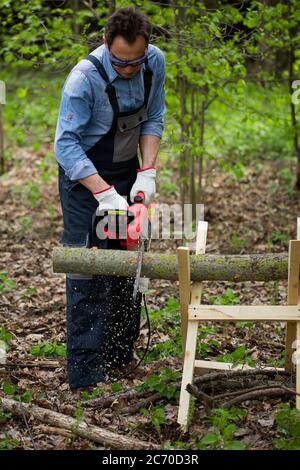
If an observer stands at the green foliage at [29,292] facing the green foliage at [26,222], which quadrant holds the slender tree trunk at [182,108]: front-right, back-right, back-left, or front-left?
front-right

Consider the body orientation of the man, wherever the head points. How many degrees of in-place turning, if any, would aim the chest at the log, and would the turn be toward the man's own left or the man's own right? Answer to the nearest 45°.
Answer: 0° — they already face it

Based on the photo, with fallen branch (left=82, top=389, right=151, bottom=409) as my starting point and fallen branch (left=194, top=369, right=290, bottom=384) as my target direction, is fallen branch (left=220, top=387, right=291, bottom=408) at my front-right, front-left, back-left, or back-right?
front-right

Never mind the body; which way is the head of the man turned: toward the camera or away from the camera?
toward the camera

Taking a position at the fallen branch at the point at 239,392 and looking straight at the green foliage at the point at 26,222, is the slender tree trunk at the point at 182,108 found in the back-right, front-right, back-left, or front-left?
front-right

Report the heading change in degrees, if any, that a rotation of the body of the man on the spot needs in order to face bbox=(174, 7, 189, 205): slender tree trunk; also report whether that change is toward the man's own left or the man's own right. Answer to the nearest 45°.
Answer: approximately 135° to the man's own left
